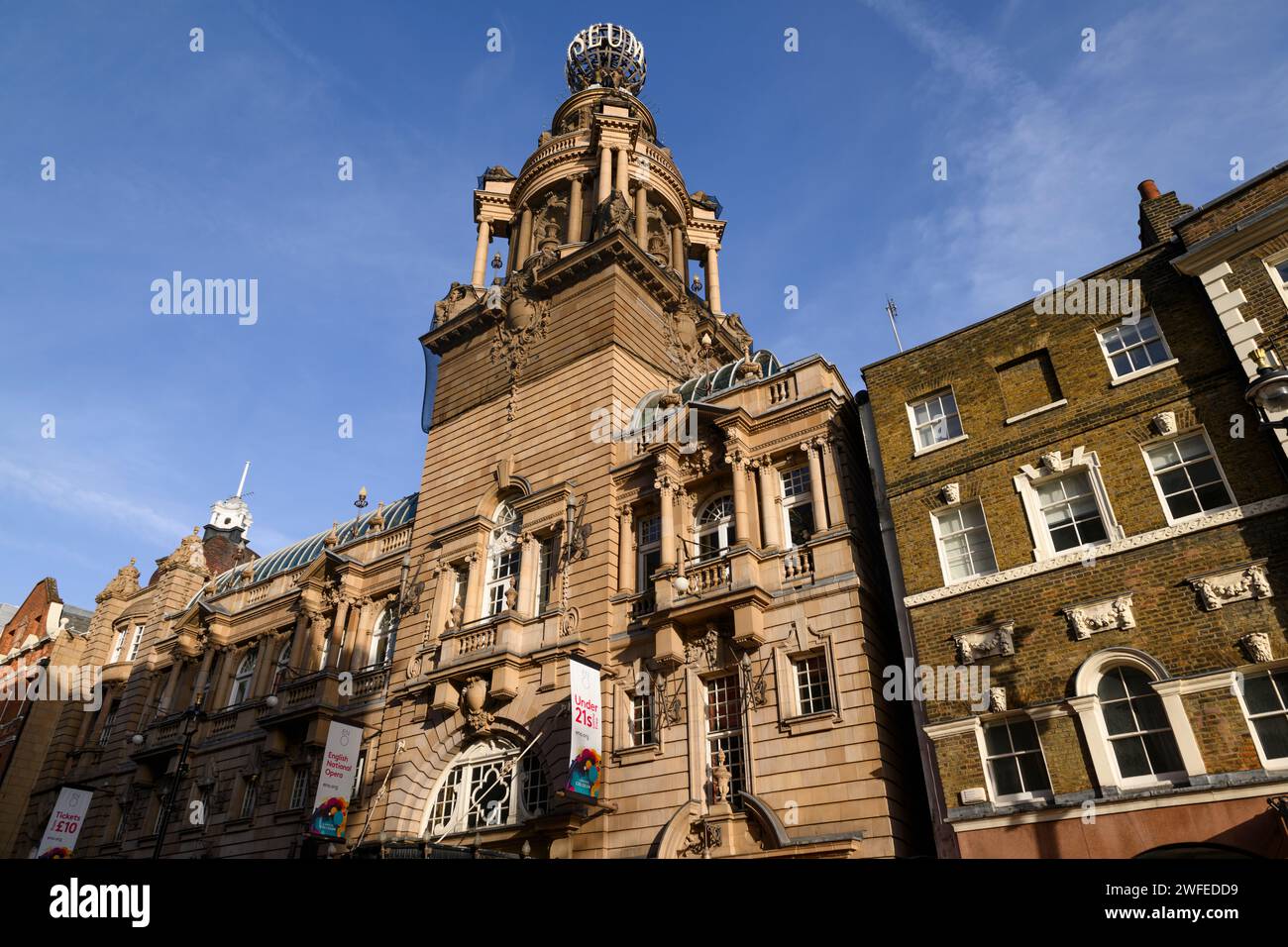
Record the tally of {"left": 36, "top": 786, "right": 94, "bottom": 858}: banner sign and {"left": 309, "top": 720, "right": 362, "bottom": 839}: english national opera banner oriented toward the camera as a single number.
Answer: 2

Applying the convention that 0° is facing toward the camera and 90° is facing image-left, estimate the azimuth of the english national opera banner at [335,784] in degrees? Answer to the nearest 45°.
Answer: approximately 0°

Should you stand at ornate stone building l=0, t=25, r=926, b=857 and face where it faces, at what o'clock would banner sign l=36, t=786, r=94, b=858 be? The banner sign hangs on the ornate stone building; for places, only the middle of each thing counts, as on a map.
The banner sign is roughly at 3 o'clock from the ornate stone building.

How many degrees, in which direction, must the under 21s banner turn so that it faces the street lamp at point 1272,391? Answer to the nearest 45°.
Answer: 0° — it already faces it

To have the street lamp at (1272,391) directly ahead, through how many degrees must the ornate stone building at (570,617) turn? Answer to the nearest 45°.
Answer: approximately 45° to its left

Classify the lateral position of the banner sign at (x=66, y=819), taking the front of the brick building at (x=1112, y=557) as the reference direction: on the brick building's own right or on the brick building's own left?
on the brick building's own right

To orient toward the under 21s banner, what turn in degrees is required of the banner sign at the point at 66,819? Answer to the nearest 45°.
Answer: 0° — it already faces it

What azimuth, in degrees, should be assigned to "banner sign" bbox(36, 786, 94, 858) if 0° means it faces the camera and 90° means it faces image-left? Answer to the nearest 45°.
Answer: approximately 0°

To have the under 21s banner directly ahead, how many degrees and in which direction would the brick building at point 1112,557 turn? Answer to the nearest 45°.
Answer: approximately 45° to its right

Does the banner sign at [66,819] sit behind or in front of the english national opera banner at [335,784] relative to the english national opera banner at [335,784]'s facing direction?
behind

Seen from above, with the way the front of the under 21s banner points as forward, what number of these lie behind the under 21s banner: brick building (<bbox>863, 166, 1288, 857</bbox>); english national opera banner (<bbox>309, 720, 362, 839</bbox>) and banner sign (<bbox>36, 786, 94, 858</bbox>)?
2

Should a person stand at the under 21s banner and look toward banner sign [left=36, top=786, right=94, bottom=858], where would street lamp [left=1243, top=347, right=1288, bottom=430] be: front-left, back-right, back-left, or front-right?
back-left

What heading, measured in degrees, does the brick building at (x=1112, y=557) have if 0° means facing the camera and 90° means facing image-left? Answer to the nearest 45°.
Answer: approximately 45°

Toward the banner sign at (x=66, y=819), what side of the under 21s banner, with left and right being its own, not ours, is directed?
back
